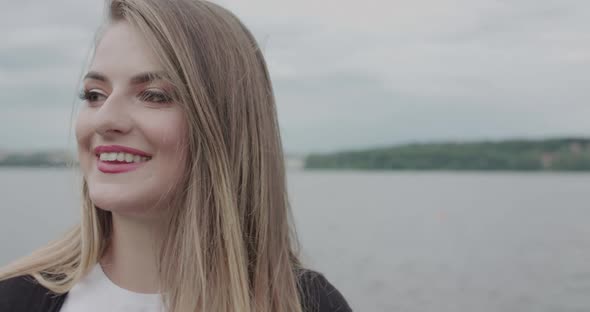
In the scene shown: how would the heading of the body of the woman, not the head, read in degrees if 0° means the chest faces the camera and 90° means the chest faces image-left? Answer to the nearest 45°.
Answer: approximately 45°
